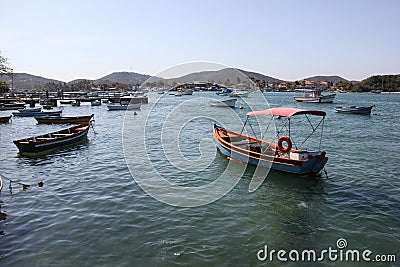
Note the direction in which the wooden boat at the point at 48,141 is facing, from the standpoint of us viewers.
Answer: facing away from the viewer and to the right of the viewer

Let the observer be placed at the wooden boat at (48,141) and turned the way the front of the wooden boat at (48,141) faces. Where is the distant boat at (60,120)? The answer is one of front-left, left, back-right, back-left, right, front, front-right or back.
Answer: front-left

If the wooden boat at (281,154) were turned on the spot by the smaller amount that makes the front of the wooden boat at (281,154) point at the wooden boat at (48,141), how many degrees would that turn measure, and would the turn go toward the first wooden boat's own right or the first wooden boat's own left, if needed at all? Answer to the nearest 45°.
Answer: approximately 45° to the first wooden boat's own left

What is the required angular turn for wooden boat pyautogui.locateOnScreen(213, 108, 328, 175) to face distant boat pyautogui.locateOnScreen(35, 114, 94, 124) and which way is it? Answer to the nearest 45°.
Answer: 0° — it already faces it

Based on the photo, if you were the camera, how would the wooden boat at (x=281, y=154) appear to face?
facing away from the viewer and to the left of the viewer

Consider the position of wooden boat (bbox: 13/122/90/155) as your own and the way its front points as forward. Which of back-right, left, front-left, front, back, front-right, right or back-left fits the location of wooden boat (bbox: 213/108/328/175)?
right

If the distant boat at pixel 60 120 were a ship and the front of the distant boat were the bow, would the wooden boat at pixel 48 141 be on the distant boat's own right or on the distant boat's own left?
on the distant boat's own right
